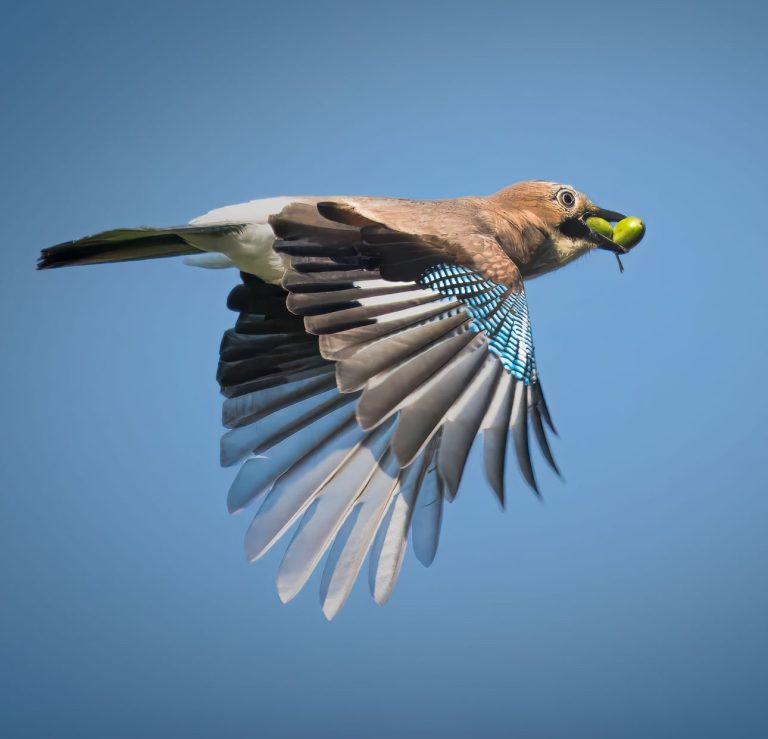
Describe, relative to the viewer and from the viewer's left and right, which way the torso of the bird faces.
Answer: facing to the right of the viewer
